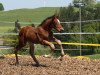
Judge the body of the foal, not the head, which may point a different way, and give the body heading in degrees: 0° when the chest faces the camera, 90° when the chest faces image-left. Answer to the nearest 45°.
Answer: approximately 270°

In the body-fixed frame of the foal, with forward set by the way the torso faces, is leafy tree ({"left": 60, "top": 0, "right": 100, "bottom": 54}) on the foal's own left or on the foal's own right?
on the foal's own left
